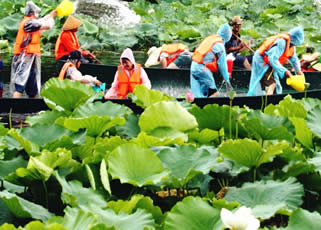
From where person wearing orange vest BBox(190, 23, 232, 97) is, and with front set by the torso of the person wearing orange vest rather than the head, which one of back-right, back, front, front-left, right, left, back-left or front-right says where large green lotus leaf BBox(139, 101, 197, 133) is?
right

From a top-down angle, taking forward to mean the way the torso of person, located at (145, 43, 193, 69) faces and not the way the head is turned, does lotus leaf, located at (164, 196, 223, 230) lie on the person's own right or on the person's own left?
on the person's own left

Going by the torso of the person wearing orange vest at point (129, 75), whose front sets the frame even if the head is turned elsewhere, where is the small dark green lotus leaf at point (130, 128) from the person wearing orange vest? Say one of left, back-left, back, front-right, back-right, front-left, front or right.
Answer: front

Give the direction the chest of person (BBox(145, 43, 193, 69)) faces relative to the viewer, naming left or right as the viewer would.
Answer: facing to the left of the viewer

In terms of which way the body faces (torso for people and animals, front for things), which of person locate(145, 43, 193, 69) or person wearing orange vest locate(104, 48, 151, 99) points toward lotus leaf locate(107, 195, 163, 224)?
the person wearing orange vest

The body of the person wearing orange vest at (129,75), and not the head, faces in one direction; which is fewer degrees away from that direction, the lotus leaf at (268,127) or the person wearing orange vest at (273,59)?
the lotus leaf

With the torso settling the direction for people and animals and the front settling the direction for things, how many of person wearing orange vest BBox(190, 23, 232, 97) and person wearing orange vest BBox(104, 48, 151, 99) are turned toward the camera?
1

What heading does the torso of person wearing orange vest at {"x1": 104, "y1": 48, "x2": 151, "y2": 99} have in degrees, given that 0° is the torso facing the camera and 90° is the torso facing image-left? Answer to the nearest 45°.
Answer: approximately 0°

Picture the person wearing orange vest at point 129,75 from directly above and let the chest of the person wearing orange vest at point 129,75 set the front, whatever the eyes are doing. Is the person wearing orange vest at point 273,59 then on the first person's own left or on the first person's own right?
on the first person's own left

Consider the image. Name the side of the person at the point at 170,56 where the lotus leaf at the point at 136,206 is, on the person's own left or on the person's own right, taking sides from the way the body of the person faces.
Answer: on the person's own left

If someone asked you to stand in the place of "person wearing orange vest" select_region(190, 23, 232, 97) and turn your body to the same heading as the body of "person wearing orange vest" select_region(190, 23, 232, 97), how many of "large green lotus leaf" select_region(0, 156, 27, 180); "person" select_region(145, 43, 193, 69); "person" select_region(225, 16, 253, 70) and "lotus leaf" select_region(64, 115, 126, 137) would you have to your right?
2
